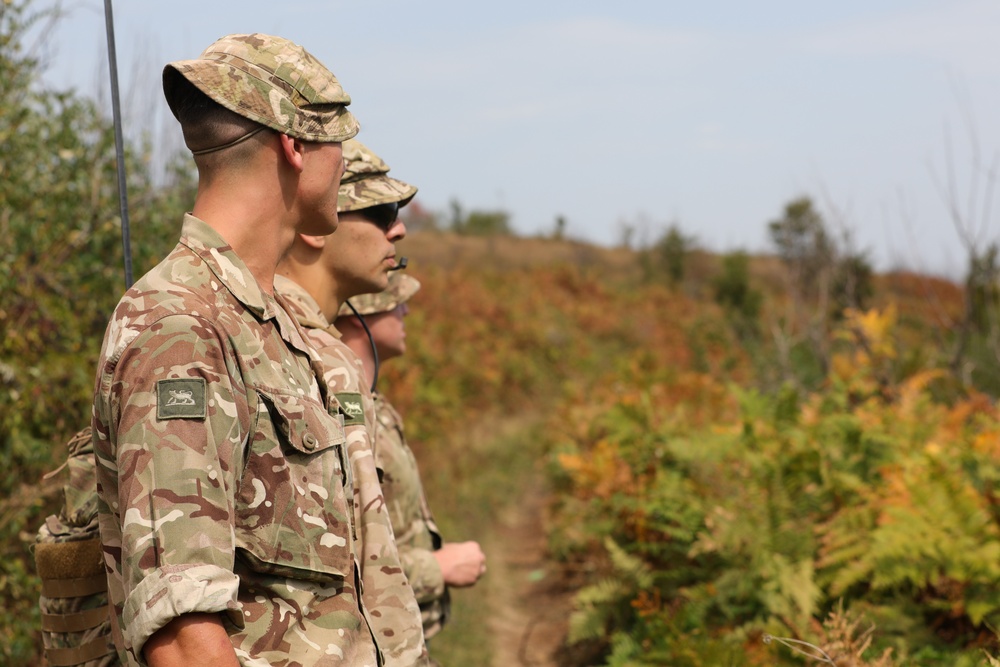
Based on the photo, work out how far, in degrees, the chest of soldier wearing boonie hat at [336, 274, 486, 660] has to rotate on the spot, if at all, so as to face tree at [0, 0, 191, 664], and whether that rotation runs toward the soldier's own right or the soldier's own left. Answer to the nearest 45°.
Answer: approximately 135° to the soldier's own left

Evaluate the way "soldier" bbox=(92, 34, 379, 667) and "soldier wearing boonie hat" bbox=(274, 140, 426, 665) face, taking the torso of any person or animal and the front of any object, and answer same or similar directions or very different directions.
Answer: same or similar directions

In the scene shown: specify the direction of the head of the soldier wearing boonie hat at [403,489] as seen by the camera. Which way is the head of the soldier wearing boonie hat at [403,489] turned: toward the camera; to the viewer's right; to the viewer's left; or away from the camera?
to the viewer's right

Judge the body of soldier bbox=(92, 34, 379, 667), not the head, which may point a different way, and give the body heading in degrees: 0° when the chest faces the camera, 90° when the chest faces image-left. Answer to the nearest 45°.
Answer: approximately 270°

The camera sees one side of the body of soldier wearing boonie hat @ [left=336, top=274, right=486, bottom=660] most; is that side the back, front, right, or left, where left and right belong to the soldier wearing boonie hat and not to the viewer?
right

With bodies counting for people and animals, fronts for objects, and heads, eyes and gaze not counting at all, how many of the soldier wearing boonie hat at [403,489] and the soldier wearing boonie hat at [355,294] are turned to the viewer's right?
2

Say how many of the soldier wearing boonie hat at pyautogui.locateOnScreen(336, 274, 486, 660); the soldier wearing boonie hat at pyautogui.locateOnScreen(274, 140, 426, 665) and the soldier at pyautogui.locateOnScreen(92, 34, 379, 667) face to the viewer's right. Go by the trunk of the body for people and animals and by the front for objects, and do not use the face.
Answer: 3

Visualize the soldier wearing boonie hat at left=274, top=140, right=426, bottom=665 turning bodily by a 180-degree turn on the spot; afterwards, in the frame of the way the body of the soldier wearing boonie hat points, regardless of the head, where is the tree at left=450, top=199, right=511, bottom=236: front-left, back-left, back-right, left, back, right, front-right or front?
right

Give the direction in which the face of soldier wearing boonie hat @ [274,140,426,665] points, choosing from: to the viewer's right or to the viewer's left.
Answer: to the viewer's right

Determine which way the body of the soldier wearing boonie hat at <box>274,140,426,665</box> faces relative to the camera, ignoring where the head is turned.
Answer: to the viewer's right
